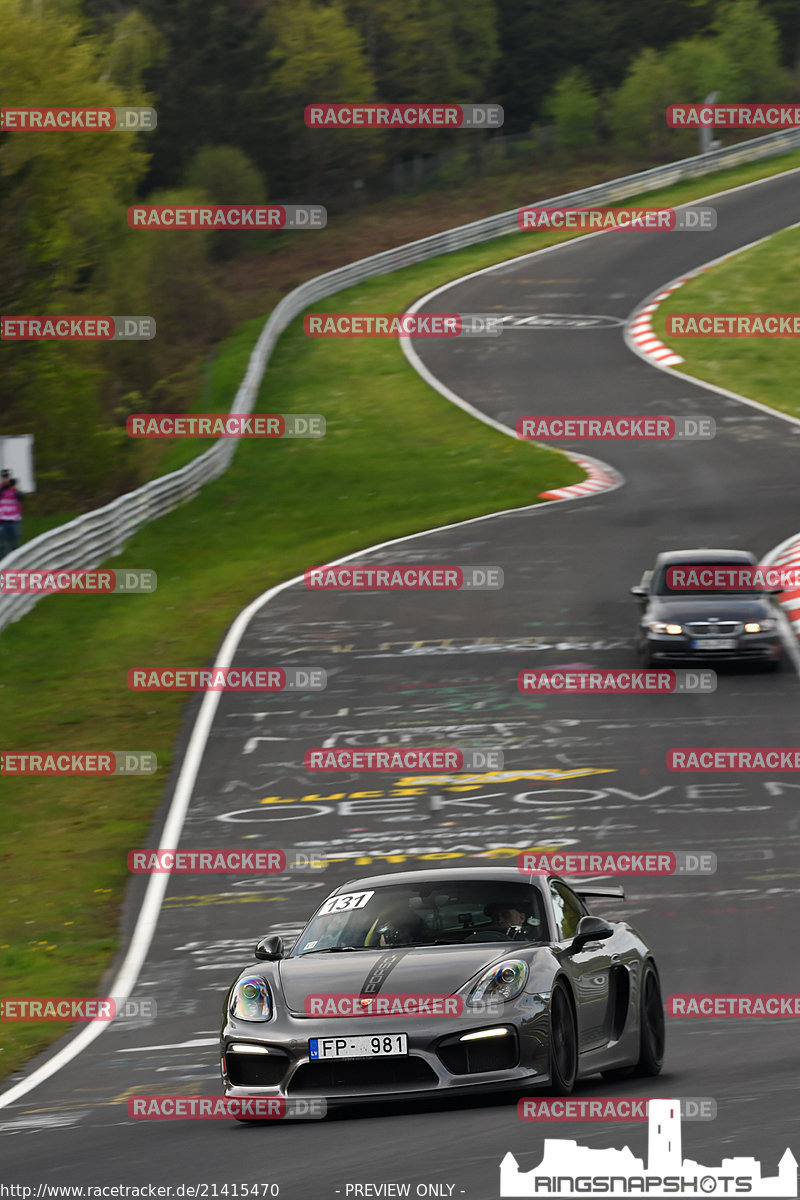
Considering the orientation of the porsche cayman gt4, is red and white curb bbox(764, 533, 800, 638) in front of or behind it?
behind

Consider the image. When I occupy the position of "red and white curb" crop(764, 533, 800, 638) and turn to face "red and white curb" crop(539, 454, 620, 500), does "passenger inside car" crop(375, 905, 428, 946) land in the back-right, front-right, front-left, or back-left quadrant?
back-left

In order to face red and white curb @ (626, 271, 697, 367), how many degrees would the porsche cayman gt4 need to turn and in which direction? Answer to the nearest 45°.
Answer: approximately 135° to its right

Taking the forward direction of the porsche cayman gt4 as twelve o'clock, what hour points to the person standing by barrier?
The person standing by barrier is roughly at 4 o'clock from the porsche cayman gt4.

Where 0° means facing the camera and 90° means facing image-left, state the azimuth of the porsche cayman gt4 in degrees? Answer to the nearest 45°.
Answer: approximately 45°

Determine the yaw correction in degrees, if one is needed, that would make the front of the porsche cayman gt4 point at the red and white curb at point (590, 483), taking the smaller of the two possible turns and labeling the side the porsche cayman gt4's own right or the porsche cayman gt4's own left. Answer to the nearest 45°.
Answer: approximately 135° to the porsche cayman gt4's own right
